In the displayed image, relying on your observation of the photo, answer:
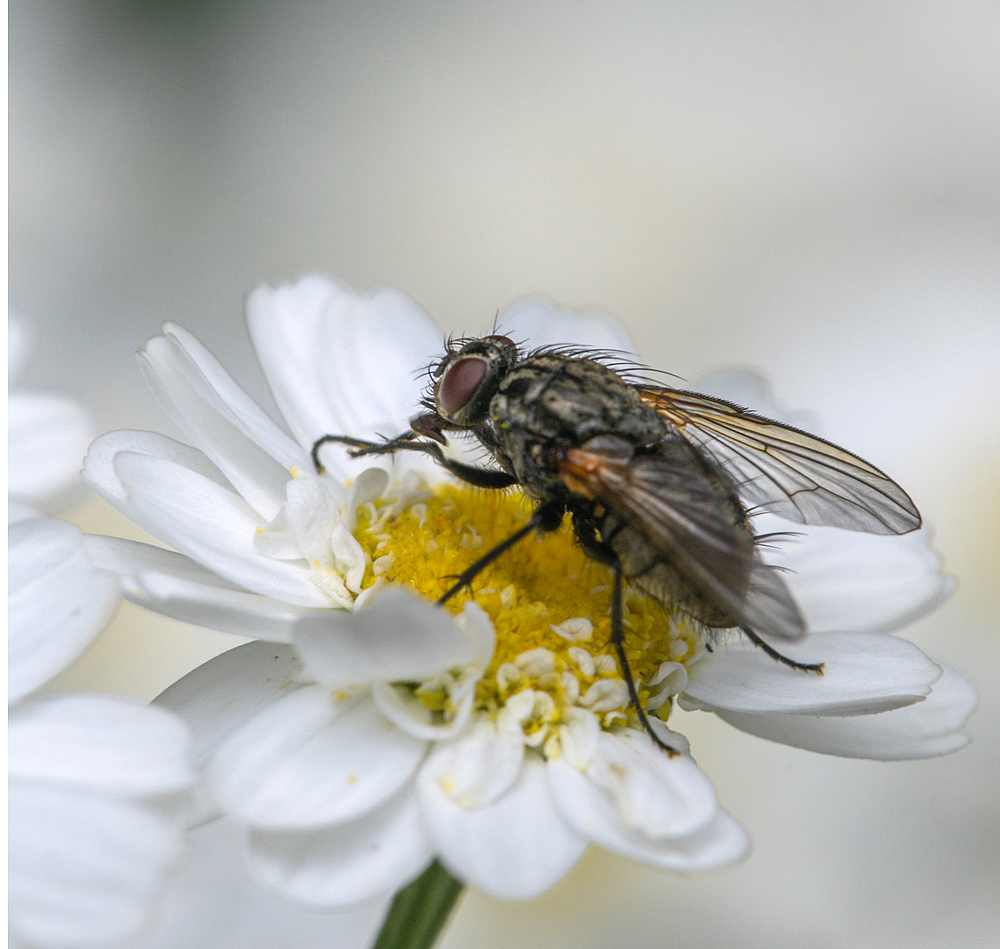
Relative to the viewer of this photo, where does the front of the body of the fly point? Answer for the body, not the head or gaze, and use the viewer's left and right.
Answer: facing to the left of the viewer

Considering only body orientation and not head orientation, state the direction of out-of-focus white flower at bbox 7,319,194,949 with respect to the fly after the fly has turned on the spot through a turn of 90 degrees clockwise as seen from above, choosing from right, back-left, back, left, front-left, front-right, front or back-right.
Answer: back-left
